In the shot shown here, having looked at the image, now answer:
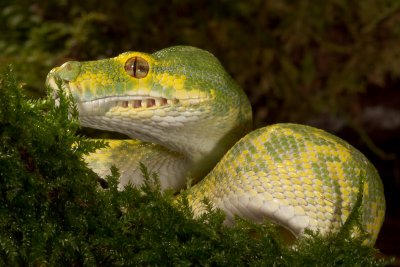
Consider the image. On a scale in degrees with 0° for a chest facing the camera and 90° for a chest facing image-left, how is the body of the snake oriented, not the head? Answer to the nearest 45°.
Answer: approximately 90°
